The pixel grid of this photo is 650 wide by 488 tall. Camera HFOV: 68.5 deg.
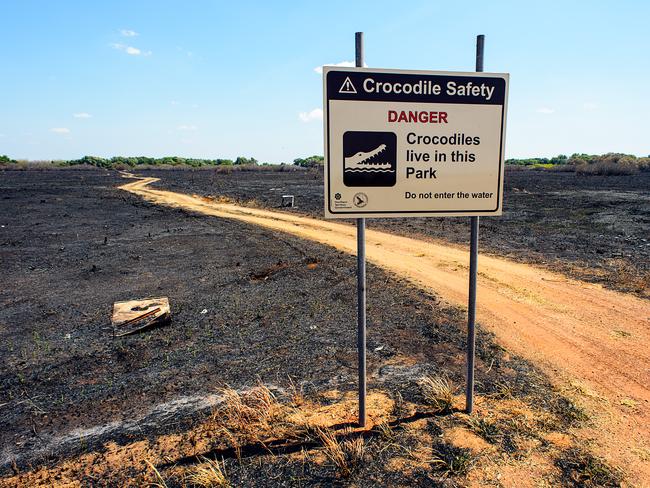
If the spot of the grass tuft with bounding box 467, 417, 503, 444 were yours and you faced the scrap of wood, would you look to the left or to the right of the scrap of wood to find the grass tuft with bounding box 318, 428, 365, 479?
left

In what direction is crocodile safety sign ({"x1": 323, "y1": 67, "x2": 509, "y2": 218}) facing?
toward the camera
